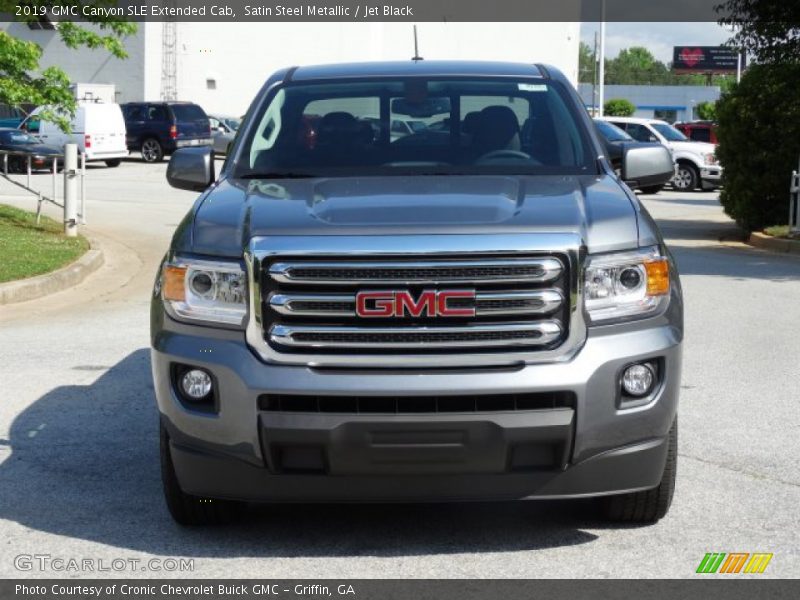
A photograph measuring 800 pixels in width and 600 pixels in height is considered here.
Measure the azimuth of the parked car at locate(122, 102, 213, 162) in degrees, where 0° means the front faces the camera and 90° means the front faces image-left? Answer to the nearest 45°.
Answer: approximately 135°

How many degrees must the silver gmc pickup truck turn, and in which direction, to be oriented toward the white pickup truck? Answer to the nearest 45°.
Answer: approximately 180°

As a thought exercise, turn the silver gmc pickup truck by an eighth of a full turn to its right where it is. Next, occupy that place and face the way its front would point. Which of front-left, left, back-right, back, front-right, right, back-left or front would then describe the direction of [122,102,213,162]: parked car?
back-right

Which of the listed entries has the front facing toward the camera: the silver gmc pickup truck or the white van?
the silver gmc pickup truck

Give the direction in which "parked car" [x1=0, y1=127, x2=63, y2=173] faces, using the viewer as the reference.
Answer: facing the viewer and to the right of the viewer

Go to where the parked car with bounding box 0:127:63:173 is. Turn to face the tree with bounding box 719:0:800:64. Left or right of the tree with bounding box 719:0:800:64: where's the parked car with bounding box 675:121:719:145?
left

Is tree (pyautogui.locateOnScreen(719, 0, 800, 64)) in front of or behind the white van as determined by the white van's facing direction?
behind

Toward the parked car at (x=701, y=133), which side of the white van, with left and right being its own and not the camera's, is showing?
back

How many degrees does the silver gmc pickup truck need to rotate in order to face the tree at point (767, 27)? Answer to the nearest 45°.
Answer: approximately 180°

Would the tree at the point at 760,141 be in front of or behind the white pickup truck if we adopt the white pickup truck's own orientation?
in front

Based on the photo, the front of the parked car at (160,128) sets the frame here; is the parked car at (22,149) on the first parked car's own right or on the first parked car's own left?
on the first parked car's own left

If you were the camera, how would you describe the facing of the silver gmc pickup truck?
facing the viewer
